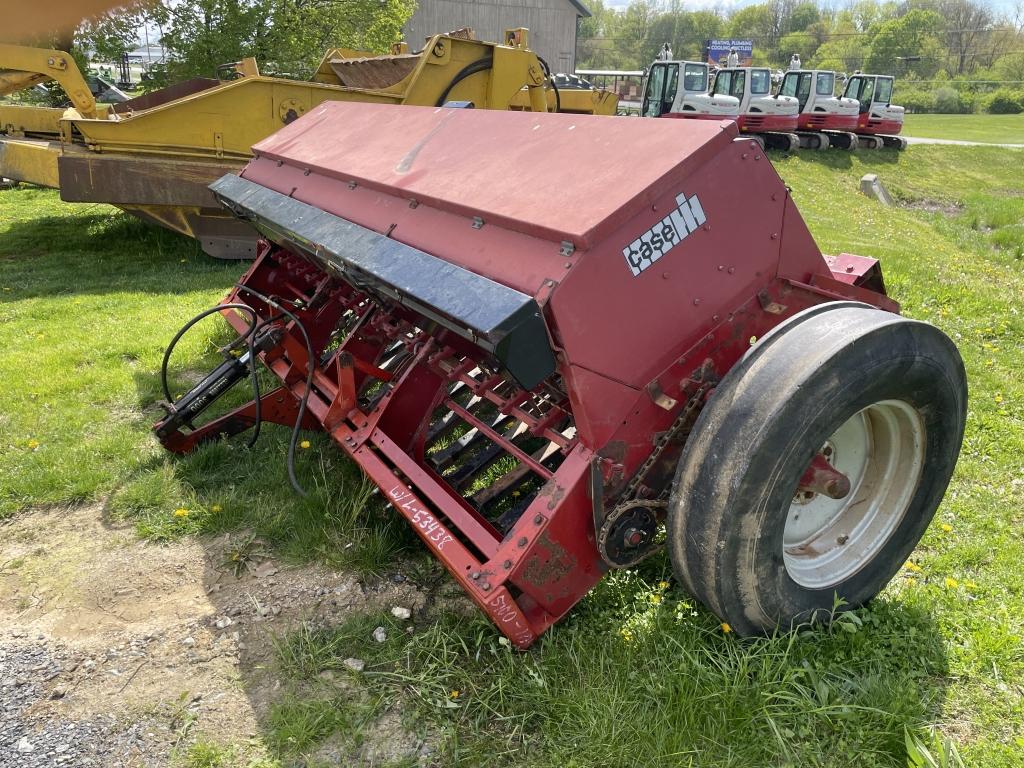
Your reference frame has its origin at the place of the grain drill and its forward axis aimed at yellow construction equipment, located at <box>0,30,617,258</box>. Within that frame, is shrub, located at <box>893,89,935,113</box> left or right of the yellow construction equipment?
right

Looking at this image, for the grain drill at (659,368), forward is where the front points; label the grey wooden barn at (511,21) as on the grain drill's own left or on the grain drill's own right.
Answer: on the grain drill's own right

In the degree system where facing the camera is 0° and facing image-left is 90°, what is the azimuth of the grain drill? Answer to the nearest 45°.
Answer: approximately 45°
